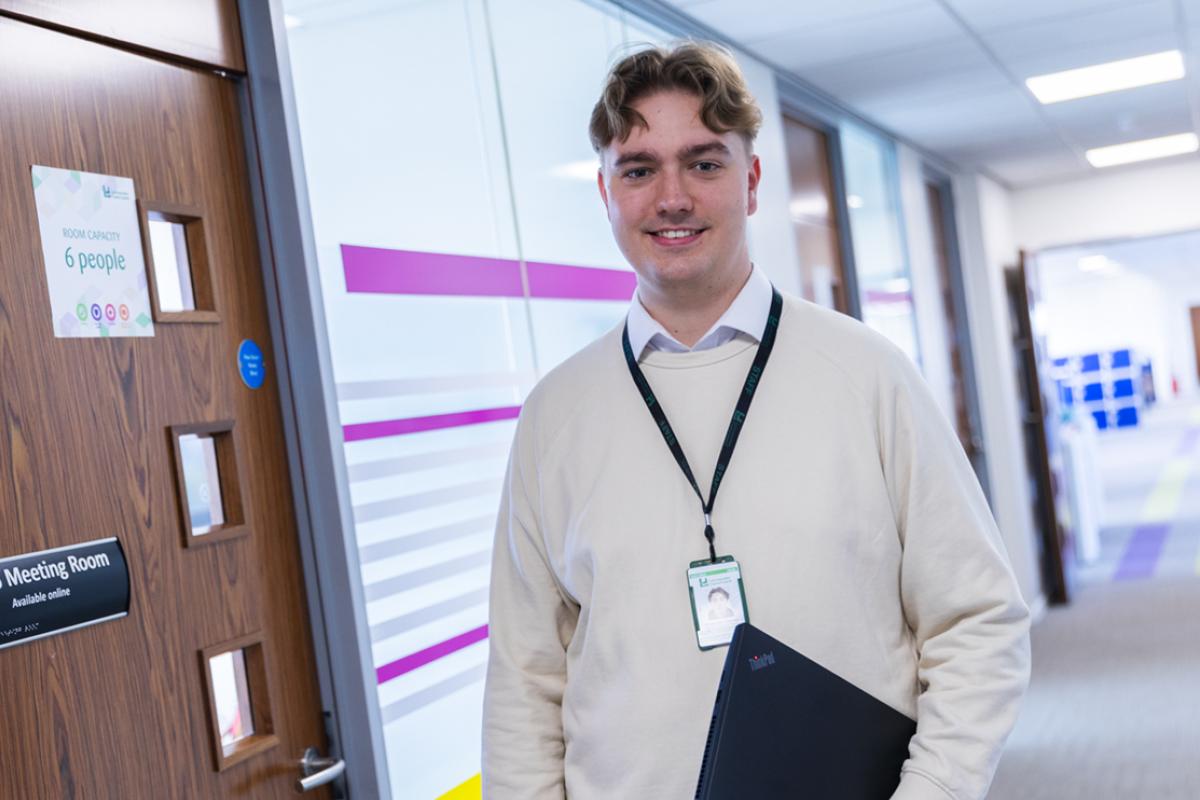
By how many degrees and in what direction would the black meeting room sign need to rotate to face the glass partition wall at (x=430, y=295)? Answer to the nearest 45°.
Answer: approximately 90° to its left

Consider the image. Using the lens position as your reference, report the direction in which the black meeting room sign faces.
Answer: facing the viewer and to the right of the viewer

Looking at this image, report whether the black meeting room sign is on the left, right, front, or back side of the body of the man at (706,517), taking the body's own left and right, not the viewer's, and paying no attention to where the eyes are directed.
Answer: right

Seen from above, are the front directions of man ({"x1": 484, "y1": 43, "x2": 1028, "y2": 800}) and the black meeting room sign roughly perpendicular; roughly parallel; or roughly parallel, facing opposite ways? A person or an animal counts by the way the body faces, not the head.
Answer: roughly perpendicular

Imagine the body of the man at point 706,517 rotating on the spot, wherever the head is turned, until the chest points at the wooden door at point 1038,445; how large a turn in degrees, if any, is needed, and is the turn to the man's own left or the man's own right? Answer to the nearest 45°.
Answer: approximately 180°

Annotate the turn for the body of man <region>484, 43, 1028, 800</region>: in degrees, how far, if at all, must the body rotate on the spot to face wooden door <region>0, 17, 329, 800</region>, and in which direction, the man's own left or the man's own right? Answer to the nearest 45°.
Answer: approximately 90° to the man's own right

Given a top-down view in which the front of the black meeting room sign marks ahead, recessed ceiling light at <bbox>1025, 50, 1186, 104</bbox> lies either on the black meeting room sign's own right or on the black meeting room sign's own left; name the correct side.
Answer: on the black meeting room sign's own left

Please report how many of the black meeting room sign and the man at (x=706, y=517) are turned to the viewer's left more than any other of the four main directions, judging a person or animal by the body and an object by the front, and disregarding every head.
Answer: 0

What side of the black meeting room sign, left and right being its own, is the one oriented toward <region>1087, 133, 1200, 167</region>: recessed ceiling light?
left

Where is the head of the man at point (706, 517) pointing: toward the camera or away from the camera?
toward the camera

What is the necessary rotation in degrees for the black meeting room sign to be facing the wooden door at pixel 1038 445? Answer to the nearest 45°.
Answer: approximately 90° to its left

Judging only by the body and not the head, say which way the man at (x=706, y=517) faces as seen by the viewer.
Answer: toward the camera
